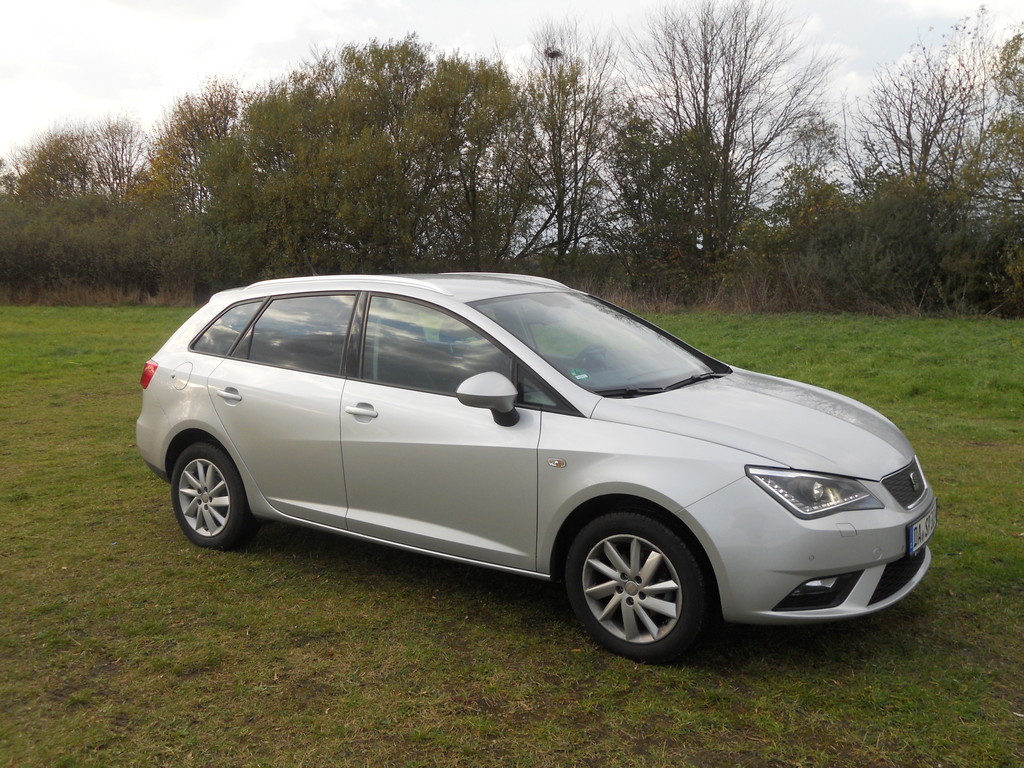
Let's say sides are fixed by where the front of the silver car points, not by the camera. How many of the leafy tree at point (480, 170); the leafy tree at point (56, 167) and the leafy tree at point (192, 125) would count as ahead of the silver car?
0

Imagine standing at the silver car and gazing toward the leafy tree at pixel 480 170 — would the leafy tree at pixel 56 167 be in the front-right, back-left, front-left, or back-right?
front-left

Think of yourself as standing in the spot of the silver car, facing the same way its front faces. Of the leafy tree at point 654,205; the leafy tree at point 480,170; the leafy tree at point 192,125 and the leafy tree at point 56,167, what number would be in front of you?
0

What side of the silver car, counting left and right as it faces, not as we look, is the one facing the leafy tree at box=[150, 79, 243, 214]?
back

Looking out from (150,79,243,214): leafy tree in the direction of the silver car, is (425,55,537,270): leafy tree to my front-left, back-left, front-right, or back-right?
front-left

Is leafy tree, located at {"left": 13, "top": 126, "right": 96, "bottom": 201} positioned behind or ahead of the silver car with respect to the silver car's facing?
behind

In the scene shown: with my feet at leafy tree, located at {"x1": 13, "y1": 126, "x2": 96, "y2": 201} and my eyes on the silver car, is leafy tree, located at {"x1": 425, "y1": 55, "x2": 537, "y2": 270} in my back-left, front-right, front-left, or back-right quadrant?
front-left

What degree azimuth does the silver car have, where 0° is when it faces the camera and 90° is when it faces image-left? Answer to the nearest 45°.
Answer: approximately 315°

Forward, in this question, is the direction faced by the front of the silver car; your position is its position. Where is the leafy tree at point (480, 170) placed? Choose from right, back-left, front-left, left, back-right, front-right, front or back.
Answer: back-left

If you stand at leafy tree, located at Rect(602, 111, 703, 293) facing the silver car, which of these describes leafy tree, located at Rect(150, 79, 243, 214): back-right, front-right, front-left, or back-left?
back-right

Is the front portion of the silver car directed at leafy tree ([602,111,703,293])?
no
